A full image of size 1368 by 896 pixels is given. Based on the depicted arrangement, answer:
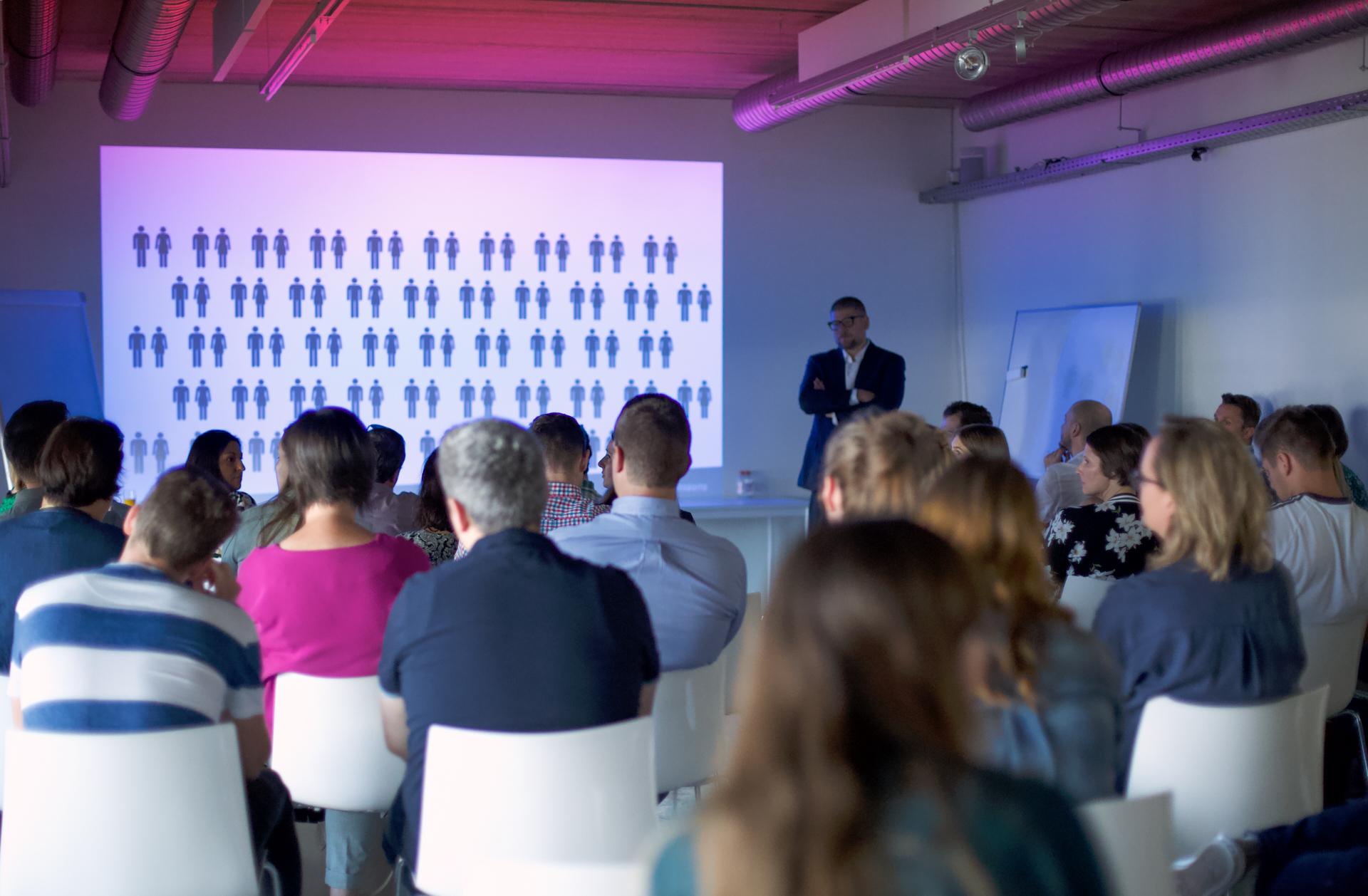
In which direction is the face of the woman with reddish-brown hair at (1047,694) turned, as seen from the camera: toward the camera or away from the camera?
away from the camera

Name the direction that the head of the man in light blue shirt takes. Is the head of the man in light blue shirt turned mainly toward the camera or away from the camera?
away from the camera

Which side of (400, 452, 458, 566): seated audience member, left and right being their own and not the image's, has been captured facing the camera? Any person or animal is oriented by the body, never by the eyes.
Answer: back

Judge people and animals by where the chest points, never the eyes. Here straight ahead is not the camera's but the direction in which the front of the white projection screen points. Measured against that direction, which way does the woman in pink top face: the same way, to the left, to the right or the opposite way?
the opposite way

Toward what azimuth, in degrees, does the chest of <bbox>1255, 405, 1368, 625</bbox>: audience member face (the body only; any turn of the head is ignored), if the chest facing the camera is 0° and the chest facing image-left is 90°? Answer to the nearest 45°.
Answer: approximately 135°

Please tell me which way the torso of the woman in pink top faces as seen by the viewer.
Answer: away from the camera

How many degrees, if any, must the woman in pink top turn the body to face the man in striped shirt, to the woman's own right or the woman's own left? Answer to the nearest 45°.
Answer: approximately 135° to the woman's own left

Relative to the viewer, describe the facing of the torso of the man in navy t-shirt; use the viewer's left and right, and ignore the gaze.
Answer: facing away from the viewer

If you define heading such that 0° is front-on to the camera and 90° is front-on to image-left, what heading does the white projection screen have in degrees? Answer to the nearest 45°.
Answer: approximately 0°

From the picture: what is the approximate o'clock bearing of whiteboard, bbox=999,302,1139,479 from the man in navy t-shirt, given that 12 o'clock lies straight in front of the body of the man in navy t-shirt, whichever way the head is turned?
The whiteboard is roughly at 1 o'clock from the man in navy t-shirt.

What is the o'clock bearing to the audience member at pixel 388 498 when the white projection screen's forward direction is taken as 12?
The audience member is roughly at 12 o'clock from the white projection screen.

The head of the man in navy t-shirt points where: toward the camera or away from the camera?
away from the camera

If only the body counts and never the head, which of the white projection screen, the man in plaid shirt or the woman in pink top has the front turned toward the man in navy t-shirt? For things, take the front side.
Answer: the white projection screen

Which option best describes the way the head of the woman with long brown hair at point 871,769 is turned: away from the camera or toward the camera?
away from the camera
